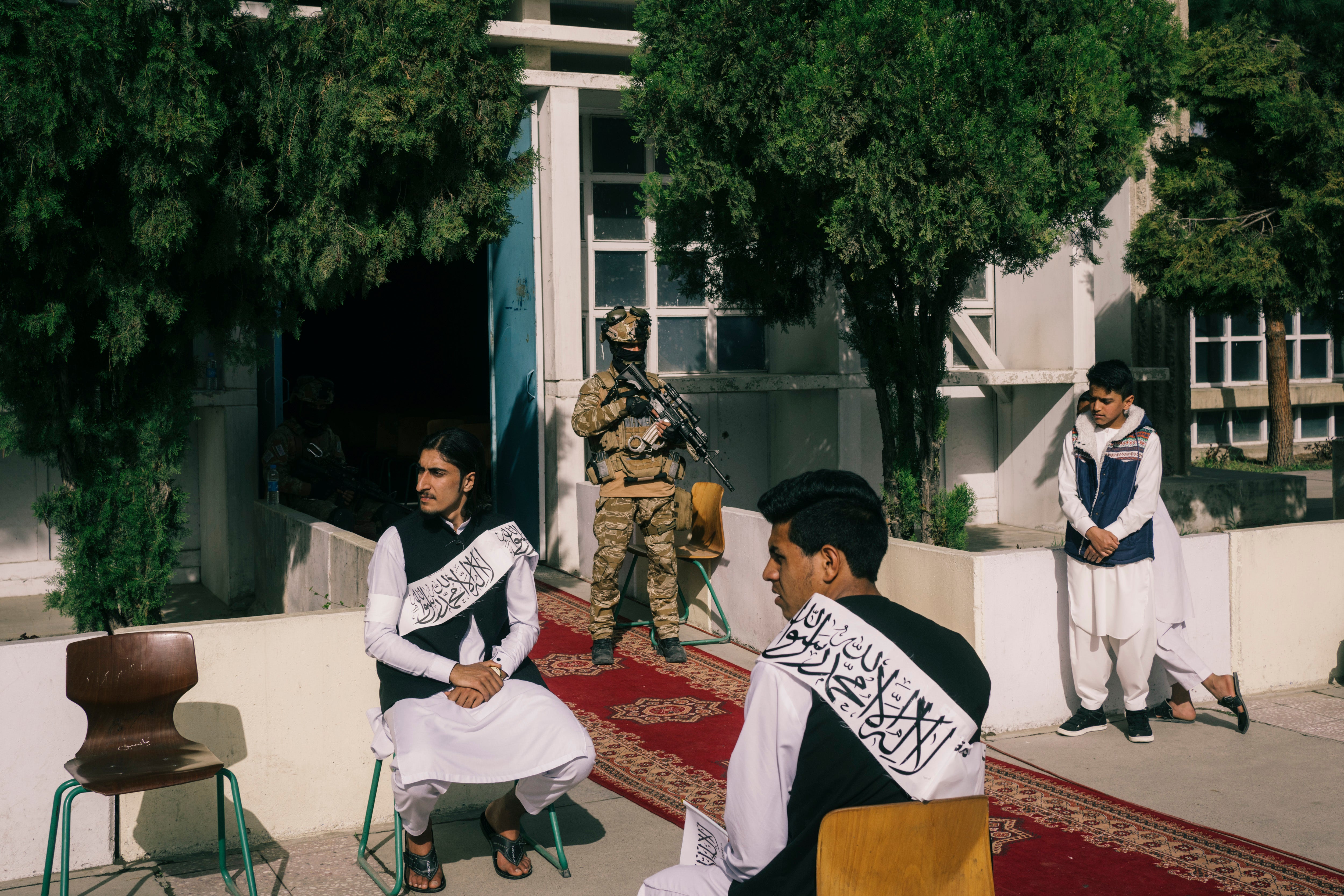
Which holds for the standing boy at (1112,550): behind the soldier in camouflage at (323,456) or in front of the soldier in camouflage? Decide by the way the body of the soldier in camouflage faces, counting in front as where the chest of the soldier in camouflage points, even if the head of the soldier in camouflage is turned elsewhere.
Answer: in front

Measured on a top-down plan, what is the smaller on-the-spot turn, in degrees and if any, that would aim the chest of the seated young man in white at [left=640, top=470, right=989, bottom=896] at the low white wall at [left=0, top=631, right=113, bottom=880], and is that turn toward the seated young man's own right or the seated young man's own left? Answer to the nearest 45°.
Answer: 0° — they already face it

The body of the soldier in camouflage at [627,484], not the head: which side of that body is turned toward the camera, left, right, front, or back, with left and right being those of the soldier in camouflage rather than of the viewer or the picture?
front

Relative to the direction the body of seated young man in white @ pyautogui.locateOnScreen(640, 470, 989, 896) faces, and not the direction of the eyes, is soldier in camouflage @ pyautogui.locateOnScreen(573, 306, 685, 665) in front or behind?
in front

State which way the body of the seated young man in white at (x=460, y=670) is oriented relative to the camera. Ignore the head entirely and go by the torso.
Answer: toward the camera

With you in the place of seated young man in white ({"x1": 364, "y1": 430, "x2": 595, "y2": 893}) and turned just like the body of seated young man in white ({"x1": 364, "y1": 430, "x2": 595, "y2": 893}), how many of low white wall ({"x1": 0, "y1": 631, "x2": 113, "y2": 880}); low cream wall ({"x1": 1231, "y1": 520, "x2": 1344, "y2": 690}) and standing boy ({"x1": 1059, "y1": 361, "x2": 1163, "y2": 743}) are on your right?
1

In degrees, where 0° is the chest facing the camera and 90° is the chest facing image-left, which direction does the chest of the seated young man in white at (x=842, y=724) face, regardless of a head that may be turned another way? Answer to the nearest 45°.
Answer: approximately 135°

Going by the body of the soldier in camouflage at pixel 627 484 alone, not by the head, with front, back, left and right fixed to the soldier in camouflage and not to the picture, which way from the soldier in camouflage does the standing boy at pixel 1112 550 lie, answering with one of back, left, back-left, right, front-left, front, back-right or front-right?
front-left

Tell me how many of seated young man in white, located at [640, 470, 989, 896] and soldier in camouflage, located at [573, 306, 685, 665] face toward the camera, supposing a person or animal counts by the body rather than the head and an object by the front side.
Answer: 1

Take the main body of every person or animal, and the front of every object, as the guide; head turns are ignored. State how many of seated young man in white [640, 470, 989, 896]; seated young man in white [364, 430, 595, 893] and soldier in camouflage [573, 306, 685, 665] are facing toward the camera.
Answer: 2

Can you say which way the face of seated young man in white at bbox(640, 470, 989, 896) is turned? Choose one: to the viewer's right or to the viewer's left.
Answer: to the viewer's left

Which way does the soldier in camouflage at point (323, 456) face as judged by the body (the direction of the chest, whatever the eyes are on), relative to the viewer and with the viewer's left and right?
facing the viewer and to the right of the viewer

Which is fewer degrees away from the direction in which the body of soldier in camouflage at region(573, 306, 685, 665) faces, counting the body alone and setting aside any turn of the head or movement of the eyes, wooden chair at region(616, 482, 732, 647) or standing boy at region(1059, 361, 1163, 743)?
the standing boy
